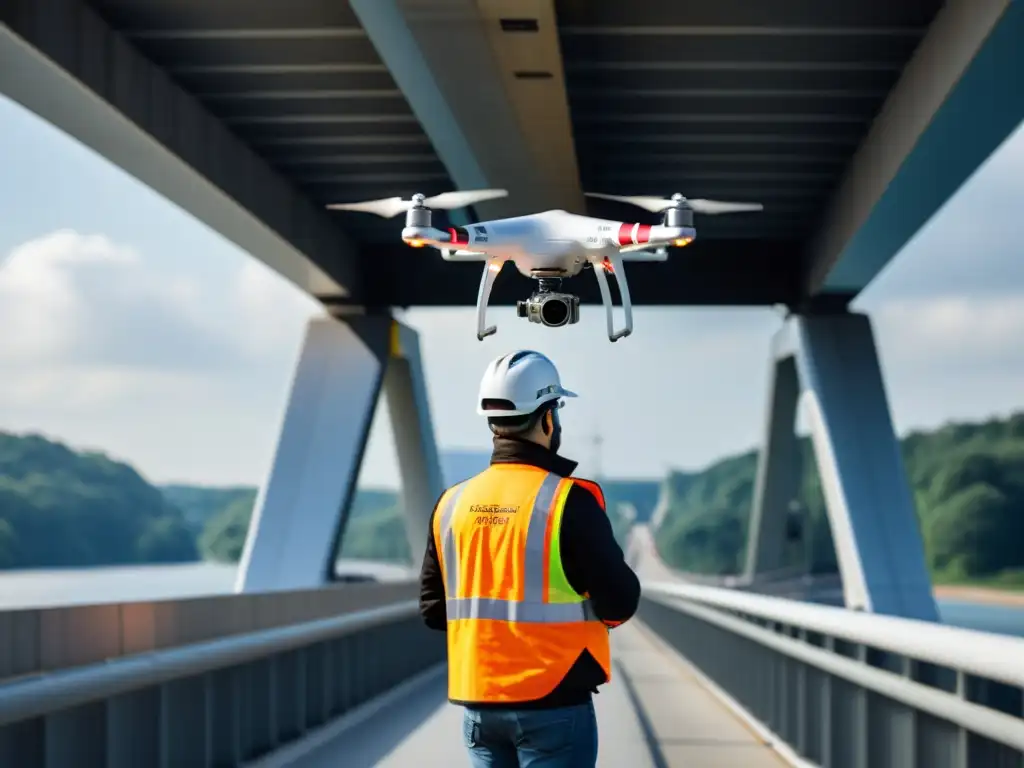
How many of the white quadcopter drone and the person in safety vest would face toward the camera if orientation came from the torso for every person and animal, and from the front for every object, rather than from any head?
1

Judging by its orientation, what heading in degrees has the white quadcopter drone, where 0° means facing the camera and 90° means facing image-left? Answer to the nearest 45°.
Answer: approximately 0°

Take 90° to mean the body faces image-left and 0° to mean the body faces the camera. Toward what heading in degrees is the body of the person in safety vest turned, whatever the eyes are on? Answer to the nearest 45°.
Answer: approximately 225°

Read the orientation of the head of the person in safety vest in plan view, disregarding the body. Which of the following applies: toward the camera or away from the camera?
away from the camera
